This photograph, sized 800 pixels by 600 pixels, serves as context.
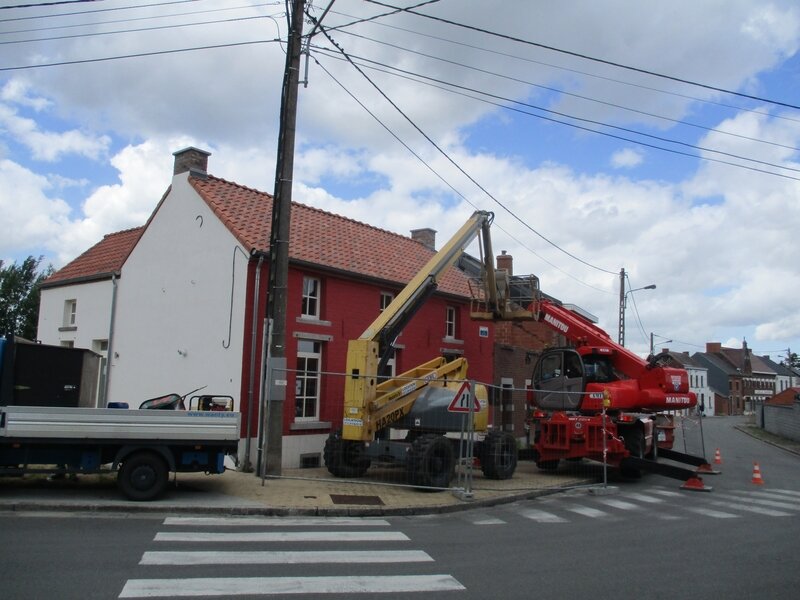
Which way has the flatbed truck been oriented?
to the viewer's left
